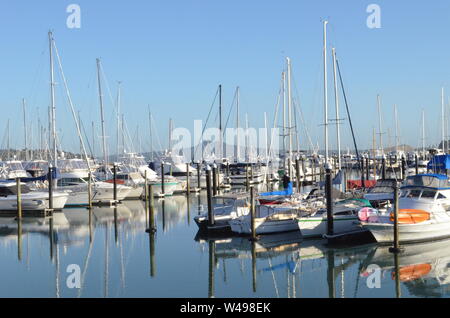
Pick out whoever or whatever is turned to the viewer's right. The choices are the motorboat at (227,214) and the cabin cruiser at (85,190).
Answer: the cabin cruiser

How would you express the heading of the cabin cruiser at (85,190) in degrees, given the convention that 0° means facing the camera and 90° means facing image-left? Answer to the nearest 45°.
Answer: approximately 270°

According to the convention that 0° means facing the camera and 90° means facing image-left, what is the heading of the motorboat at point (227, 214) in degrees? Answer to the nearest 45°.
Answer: approximately 45°

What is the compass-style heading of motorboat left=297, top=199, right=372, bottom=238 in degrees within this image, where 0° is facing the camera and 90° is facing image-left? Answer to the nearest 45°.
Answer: approximately 45°

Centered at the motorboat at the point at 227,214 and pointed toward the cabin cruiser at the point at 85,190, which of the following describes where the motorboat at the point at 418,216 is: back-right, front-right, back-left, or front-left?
back-right
